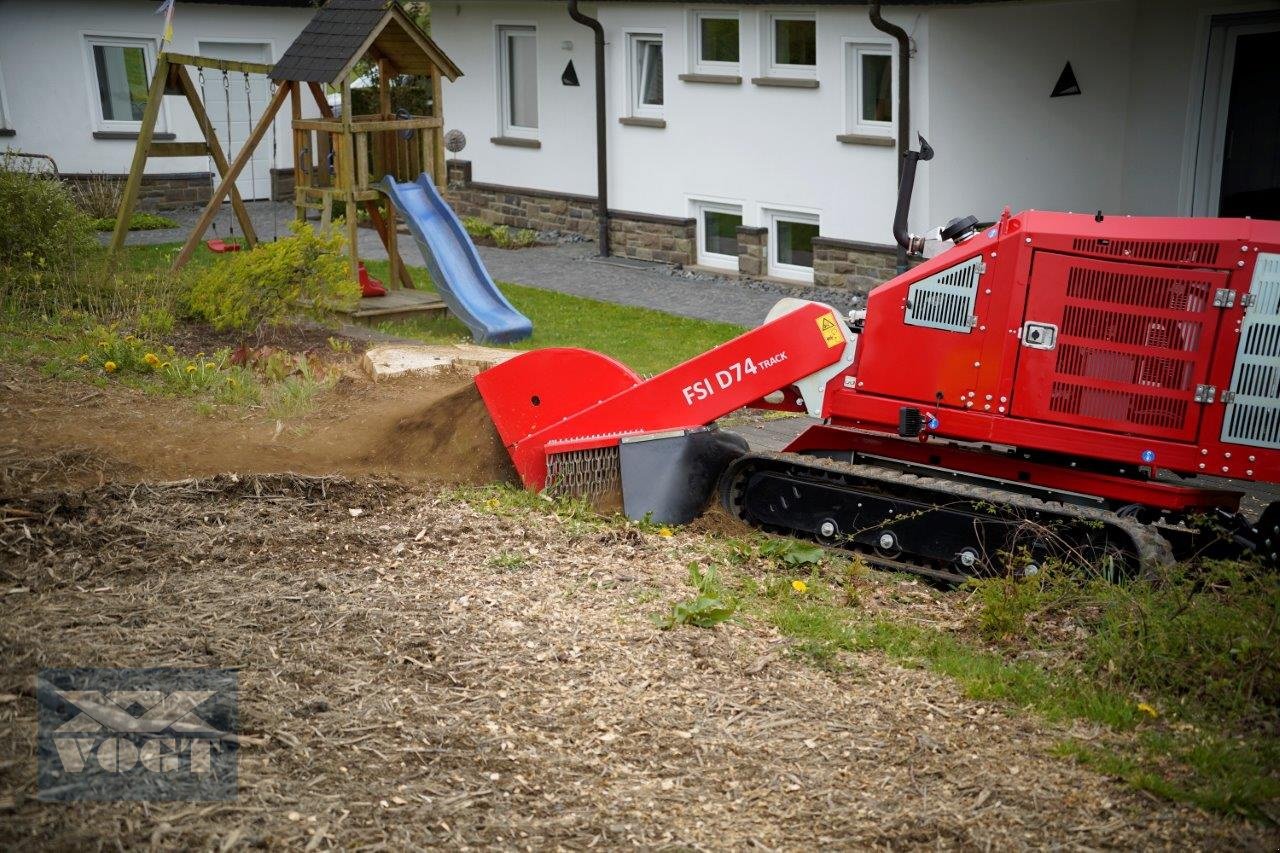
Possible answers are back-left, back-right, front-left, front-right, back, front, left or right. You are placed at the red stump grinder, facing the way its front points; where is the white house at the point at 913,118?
right

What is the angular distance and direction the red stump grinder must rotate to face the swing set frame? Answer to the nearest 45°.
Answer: approximately 45° to its right

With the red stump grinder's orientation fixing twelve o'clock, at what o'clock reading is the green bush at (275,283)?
The green bush is roughly at 1 o'clock from the red stump grinder.

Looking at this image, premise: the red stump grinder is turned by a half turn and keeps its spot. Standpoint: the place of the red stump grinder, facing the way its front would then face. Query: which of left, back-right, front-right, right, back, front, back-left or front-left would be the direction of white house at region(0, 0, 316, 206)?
back-left

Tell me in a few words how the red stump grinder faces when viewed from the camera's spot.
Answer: facing to the left of the viewer

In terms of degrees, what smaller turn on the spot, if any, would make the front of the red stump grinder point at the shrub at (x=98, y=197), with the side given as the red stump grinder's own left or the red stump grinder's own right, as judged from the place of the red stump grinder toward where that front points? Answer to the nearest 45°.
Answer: approximately 45° to the red stump grinder's own right

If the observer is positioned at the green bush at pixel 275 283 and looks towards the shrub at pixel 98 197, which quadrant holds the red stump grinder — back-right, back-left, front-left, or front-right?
back-right
